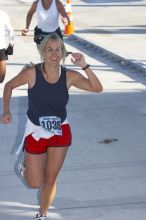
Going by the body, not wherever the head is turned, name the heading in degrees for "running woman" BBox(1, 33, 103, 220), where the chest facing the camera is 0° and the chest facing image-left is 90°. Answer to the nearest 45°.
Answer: approximately 0°
